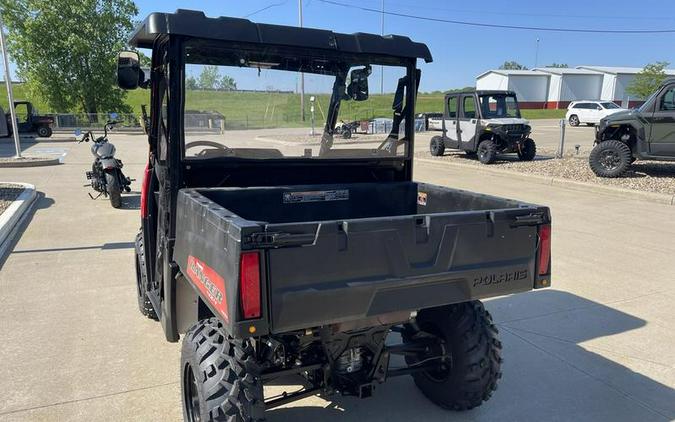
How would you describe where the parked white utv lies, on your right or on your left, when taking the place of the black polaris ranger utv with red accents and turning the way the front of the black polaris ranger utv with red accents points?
on your right

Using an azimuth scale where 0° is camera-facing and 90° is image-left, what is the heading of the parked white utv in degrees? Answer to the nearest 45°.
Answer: approximately 315°

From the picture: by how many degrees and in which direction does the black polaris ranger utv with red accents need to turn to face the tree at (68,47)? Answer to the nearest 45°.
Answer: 0° — it already faces it

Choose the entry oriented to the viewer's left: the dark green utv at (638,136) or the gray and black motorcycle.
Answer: the dark green utv

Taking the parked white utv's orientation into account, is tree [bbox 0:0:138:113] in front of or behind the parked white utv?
behind

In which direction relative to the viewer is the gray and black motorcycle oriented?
away from the camera

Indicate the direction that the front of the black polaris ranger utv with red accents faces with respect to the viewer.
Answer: facing away from the viewer and to the left of the viewer

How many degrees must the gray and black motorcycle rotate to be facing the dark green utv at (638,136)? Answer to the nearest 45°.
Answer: approximately 90° to its right

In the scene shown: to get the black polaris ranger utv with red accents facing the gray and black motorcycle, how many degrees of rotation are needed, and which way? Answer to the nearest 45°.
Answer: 0° — it already faces it

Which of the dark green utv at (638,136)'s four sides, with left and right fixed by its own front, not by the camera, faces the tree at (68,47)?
front

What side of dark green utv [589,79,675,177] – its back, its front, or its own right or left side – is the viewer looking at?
left

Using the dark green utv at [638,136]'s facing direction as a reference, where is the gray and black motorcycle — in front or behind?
in front

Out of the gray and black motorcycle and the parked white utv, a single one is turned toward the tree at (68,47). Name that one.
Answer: the gray and black motorcycle

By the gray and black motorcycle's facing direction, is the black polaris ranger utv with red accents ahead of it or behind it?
behind
